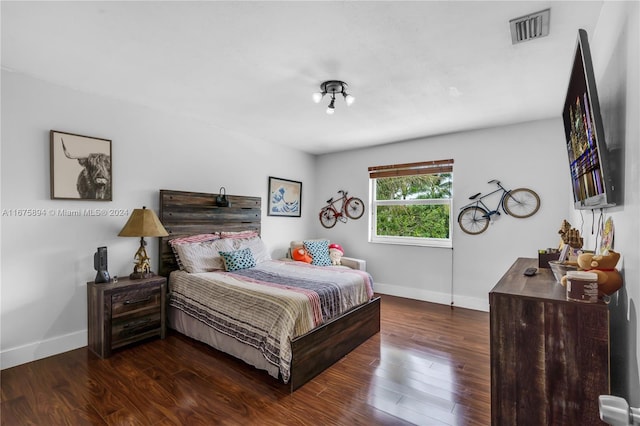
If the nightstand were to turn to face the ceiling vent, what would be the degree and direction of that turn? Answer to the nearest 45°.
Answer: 0° — it already faces it

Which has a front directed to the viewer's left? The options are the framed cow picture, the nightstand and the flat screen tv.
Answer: the flat screen tv

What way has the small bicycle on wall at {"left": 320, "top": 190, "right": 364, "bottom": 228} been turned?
to the viewer's right

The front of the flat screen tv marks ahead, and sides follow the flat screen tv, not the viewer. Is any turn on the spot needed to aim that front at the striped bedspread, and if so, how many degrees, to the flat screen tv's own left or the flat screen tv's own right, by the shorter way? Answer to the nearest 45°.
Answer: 0° — it already faces it

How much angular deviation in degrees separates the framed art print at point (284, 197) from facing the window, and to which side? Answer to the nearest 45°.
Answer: approximately 45° to its left

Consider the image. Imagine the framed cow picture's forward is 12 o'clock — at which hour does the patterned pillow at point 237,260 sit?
The patterned pillow is roughly at 11 o'clock from the framed cow picture.

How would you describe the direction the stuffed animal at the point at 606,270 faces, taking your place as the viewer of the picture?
facing to the left of the viewer

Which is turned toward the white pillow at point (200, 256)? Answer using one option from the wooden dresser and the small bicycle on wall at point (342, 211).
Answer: the wooden dresser

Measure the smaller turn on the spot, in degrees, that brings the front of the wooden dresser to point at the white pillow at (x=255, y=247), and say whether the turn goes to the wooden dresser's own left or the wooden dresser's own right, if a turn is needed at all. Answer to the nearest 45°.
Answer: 0° — it already faces it

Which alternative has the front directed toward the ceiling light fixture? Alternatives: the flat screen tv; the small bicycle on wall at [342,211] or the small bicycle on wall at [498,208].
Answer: the flat screen tv
